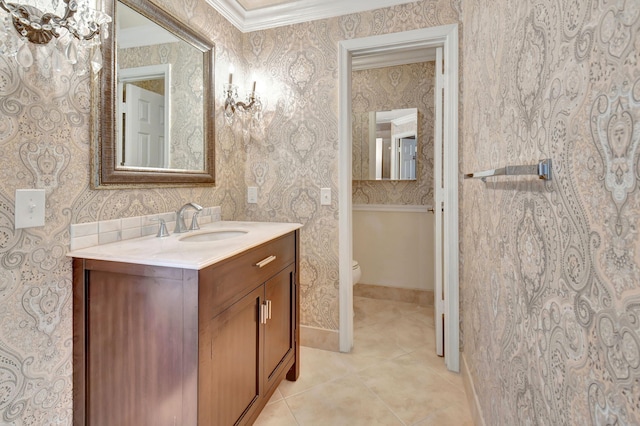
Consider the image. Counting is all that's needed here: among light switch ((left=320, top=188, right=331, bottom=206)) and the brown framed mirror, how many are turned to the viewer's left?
0

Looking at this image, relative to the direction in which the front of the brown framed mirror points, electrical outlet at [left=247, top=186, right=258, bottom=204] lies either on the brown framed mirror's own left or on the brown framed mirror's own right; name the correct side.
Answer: on the brown framed mirror's own left

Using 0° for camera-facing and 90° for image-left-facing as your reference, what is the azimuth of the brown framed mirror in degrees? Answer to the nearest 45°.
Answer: approximately 315°

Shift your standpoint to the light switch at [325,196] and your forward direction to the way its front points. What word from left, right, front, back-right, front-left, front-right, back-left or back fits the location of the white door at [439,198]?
left

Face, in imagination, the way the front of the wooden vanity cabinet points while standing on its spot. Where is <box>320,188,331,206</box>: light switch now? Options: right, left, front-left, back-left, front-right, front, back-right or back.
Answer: left

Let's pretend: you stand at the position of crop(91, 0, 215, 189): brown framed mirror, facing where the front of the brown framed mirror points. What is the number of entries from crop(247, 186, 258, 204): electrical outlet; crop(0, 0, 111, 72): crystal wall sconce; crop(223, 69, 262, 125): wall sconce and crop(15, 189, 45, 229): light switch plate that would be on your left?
2

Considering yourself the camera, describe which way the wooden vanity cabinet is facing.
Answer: facing the viewer and to the right of the viewer

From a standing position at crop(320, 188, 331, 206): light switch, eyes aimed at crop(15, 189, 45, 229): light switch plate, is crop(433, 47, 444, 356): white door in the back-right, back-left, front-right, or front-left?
back-left

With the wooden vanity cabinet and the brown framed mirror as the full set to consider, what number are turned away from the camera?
0
